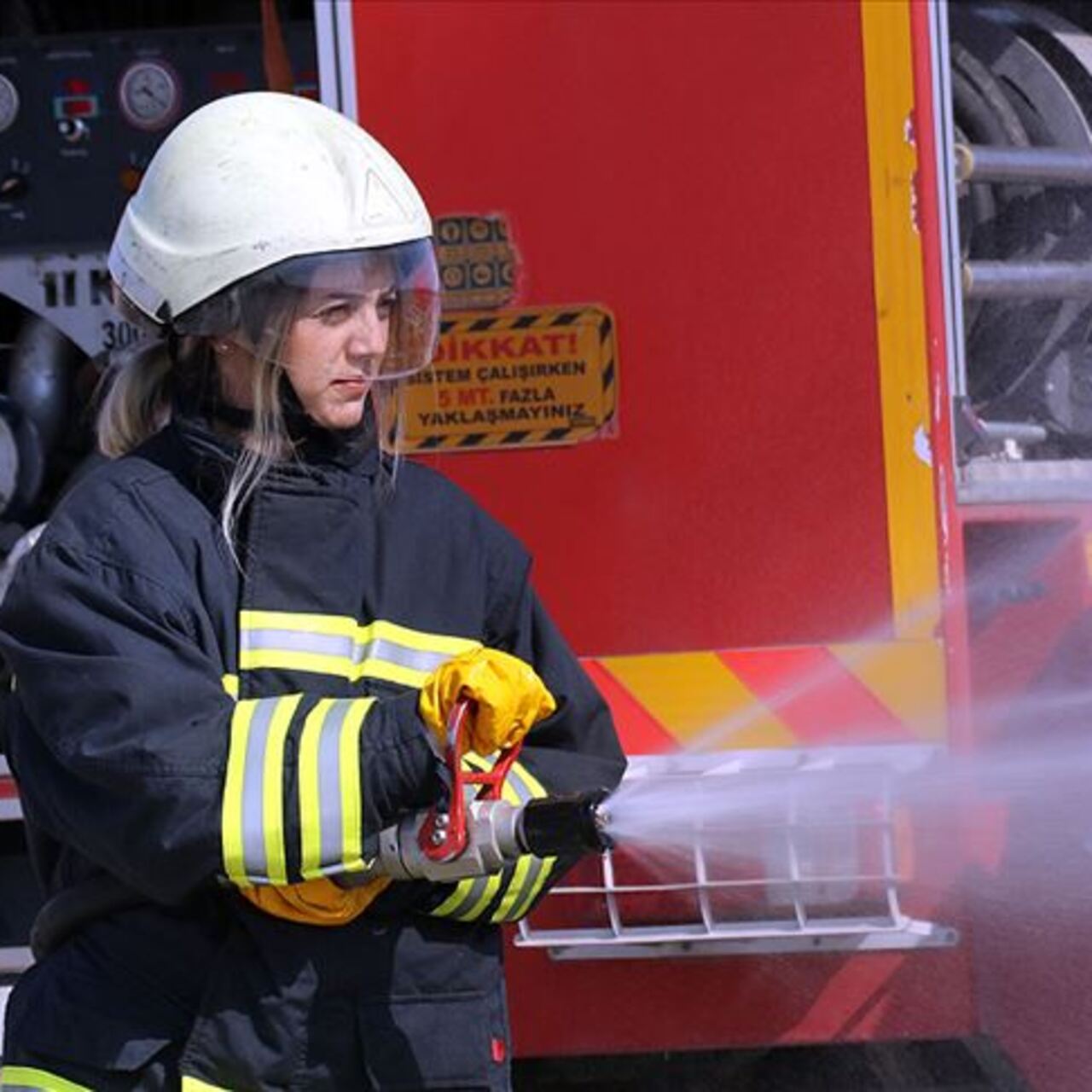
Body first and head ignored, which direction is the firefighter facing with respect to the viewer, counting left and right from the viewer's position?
facing the viewer and to the right of the viewer

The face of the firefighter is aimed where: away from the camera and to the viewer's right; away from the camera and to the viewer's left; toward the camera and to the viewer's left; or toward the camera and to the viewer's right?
toward the camera and to the viewer's right

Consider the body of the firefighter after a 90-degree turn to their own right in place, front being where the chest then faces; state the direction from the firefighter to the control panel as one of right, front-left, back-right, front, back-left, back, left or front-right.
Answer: back-right
